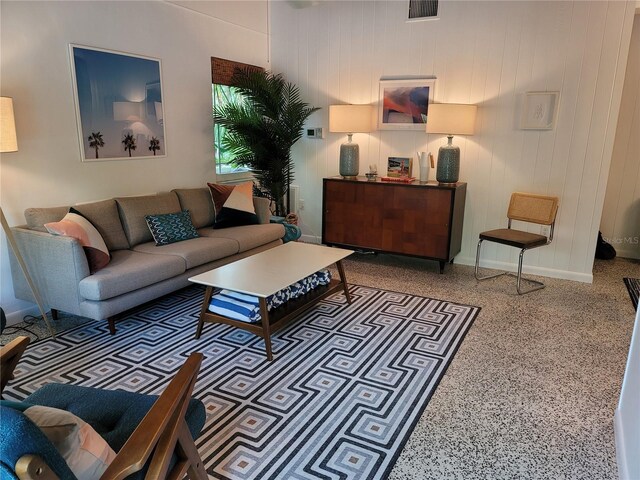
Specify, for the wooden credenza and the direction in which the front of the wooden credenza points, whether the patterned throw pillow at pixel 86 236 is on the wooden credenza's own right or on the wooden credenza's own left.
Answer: on the wooden credenza's own right

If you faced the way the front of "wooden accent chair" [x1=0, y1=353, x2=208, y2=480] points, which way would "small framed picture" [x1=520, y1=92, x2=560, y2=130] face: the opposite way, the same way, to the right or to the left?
the opposite way

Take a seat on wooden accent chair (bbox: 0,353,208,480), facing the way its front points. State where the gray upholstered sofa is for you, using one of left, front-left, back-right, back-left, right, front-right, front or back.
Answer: front-left

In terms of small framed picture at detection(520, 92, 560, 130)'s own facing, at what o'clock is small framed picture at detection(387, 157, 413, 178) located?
small framed picture at detection(387, 157, 413, 178) is roughly at 3 o'clock from small framed picture at detection(520, 92, 560, 130).

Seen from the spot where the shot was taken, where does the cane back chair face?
facing the viewer and to the left of the viewer

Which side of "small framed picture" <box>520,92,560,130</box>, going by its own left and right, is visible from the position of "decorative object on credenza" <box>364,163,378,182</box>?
right

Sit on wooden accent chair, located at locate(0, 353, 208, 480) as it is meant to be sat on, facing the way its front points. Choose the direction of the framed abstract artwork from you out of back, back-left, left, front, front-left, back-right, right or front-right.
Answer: front

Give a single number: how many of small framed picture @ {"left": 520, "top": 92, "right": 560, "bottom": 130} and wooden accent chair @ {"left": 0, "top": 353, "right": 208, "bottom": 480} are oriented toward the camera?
1

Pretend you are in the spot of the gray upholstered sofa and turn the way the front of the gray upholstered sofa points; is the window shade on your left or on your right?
on your left

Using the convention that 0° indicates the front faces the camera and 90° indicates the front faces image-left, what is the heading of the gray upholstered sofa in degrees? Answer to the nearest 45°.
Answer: approximately 315°

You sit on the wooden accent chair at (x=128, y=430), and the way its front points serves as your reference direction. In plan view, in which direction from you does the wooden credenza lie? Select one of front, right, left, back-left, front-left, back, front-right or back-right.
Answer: front

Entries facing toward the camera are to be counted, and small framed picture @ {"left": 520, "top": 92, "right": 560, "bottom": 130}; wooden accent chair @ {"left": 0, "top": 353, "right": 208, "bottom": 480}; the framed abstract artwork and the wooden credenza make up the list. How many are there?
3

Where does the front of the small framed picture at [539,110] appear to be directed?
toward the camera

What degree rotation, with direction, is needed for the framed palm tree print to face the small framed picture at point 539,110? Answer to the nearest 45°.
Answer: approximately 45° to its left

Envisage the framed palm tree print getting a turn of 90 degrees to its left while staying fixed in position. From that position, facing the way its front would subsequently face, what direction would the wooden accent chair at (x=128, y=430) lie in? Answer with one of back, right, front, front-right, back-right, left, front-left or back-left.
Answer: back-right

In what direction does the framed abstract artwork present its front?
toward the camera
